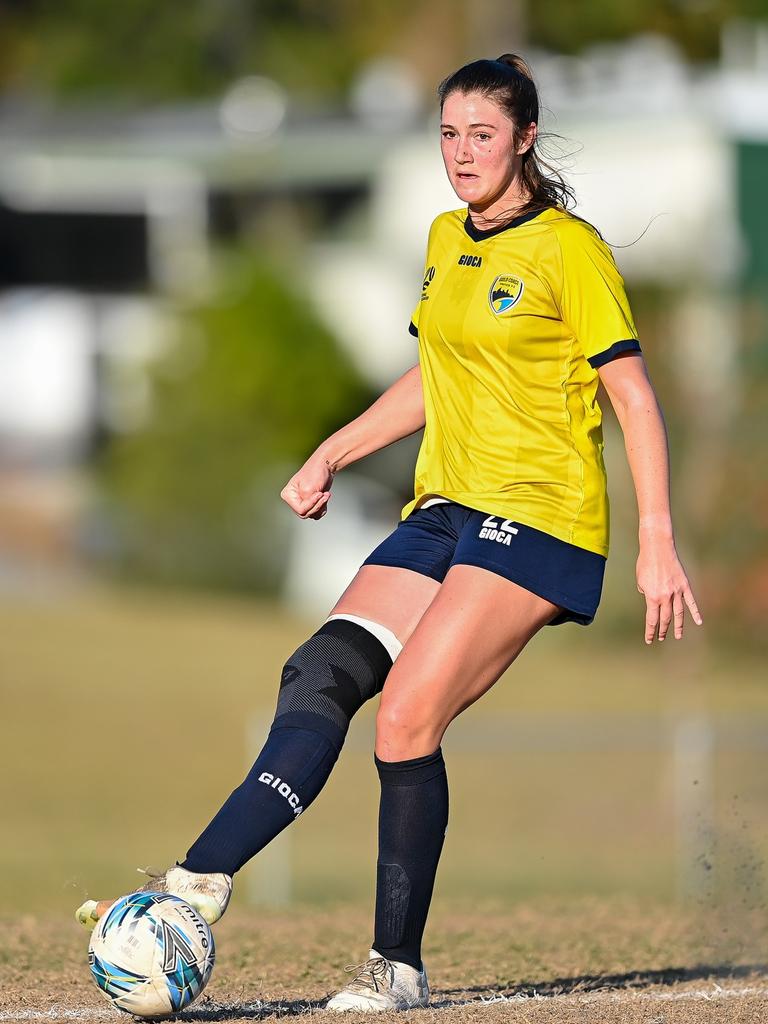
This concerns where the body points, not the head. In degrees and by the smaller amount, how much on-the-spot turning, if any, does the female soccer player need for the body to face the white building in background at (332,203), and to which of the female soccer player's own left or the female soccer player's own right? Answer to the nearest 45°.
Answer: approximately 135° to the female soccer player's own right

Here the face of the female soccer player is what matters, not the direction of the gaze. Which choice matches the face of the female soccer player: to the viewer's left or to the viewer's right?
to the viewer's left

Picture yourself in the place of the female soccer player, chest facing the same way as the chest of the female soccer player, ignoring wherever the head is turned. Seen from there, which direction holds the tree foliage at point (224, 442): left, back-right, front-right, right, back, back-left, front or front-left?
back-right

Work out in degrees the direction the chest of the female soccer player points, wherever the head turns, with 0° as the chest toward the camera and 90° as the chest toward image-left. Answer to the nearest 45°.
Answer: approximately 45°
